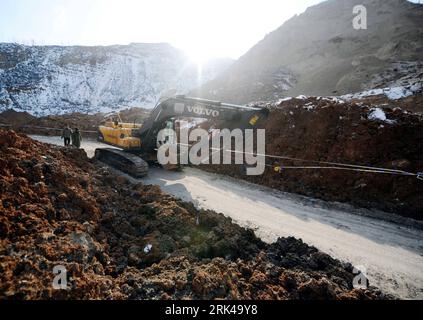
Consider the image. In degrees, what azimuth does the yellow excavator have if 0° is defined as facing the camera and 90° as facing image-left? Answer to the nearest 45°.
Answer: approximately 315°
